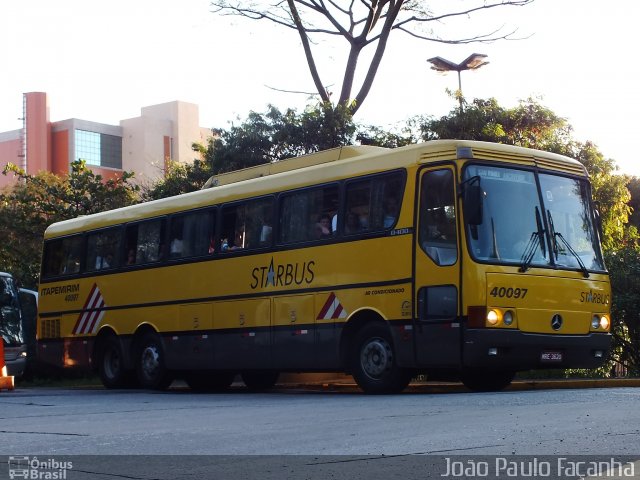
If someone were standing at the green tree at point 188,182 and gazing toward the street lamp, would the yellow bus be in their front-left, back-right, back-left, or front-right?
front-right

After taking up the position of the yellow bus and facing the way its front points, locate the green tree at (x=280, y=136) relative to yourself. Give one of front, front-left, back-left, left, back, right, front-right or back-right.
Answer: back-left

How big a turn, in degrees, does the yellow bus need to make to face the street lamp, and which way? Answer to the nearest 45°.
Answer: approximately 135° to its left

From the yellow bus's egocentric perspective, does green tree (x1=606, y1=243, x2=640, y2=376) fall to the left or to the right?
on its left

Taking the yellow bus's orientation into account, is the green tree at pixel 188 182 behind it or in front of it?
behind

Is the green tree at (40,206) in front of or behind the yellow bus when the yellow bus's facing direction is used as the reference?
behind
